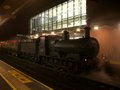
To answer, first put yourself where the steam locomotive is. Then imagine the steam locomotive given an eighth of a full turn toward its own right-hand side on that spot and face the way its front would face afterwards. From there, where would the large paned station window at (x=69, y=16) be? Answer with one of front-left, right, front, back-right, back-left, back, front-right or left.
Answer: back

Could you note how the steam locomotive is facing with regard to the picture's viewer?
facing the viewer and to the right of the viewer
